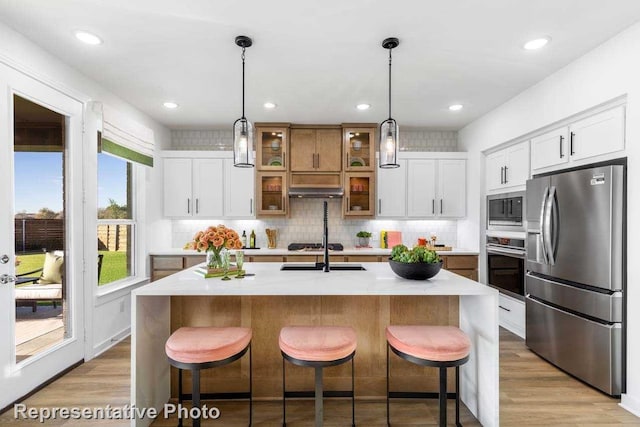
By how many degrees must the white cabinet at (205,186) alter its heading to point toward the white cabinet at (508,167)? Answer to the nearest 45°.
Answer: approximately 45° to its left

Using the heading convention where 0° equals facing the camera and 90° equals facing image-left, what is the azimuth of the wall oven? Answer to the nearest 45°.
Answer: approximately 45°

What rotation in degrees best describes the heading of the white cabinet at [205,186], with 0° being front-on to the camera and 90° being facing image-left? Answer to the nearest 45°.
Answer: approximately 0°

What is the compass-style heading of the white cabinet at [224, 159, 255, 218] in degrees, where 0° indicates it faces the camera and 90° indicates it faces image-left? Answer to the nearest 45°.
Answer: approximately 0°

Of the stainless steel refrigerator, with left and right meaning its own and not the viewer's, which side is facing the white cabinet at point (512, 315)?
right

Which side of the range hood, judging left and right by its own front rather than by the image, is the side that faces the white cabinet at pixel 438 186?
left

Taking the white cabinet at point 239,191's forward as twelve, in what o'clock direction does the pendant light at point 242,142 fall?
The pendant light is roughly at 12 o'clock from the white cabinet.

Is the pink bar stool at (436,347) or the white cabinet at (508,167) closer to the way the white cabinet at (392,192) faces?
the pink bar stool

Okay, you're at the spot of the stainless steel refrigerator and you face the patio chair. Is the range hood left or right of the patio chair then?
right
